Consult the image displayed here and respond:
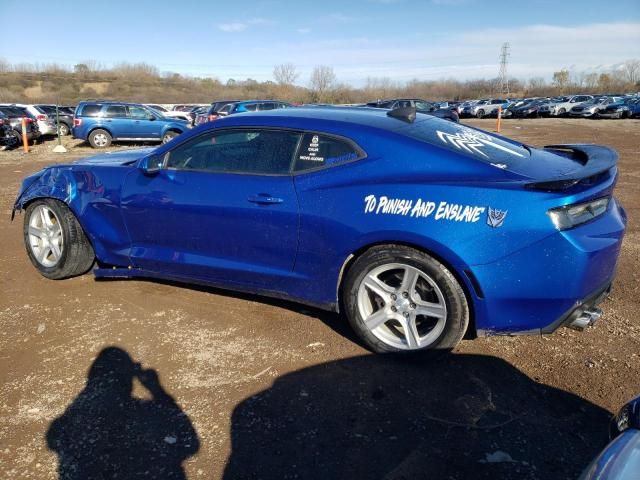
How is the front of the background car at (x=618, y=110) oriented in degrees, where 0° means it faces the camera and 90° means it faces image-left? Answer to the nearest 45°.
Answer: approximately 45°

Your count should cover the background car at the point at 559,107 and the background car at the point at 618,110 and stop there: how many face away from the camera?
0

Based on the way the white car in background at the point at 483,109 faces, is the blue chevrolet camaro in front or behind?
in front

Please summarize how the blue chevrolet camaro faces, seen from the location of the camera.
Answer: facing away from the viewer and to the left of the viewer

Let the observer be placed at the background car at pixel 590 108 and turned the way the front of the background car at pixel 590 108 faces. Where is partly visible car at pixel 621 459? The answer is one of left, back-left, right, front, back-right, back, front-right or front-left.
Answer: front-left

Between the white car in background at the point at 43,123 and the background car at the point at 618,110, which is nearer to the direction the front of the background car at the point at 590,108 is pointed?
the white car in background
